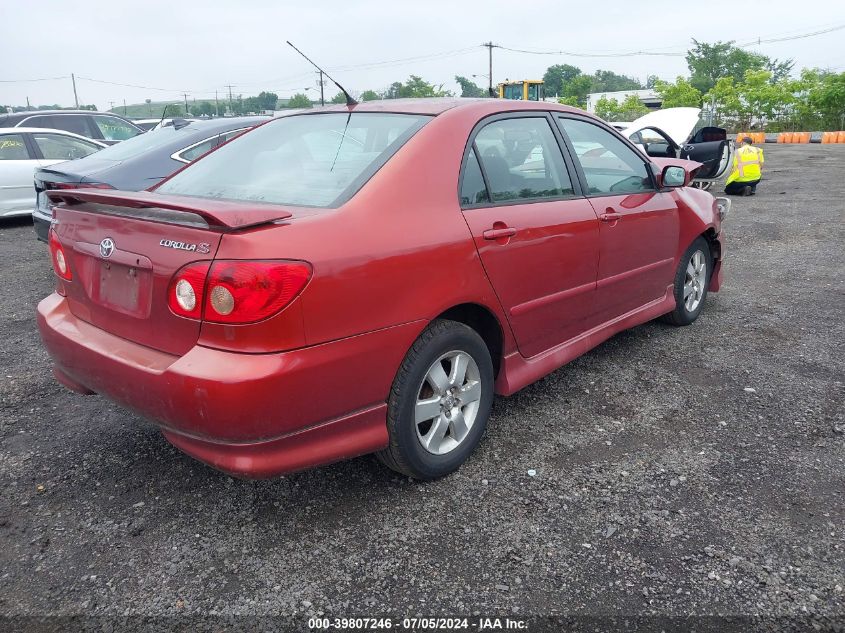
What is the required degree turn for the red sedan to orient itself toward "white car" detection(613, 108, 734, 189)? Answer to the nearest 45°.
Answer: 0° — it already faces it

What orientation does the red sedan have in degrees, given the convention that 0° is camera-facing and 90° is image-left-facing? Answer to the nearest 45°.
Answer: approximately 225°

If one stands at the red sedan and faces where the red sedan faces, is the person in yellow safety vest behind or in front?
in front

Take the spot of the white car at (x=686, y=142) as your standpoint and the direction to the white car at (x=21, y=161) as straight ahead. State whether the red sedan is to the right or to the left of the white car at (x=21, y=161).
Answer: left

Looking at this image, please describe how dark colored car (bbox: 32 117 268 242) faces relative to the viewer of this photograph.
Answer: facing away from the viewer and to the right of the viewer

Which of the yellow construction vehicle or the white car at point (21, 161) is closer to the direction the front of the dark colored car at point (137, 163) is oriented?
the yellow construction vehicle

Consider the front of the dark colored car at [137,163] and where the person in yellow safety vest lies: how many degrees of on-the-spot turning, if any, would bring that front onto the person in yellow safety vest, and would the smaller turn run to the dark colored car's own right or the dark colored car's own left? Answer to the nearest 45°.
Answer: approximately 45° to the dark colored car's own right

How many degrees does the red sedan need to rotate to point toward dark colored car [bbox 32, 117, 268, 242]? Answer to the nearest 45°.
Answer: approximately 90° to its left

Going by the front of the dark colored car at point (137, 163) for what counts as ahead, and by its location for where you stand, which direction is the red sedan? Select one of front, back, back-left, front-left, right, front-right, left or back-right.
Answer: back-right

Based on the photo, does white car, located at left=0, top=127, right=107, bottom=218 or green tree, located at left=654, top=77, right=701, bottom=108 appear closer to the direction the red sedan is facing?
the green tree

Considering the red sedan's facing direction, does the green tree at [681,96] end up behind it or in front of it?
in front

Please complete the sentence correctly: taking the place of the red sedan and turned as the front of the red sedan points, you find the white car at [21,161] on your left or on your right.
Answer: on your left

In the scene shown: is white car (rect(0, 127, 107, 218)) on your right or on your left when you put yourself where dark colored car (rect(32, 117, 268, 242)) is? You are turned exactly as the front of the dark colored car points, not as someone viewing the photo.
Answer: on your left
